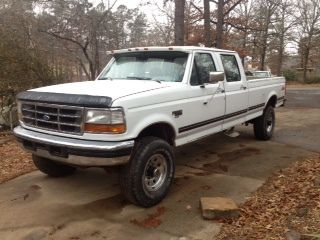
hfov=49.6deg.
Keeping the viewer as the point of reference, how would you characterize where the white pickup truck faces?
facing the viewer and to the left of the viewer

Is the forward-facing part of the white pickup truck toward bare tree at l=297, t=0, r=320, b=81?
no

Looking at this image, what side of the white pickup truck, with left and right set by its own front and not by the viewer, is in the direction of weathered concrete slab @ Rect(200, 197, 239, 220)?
left
